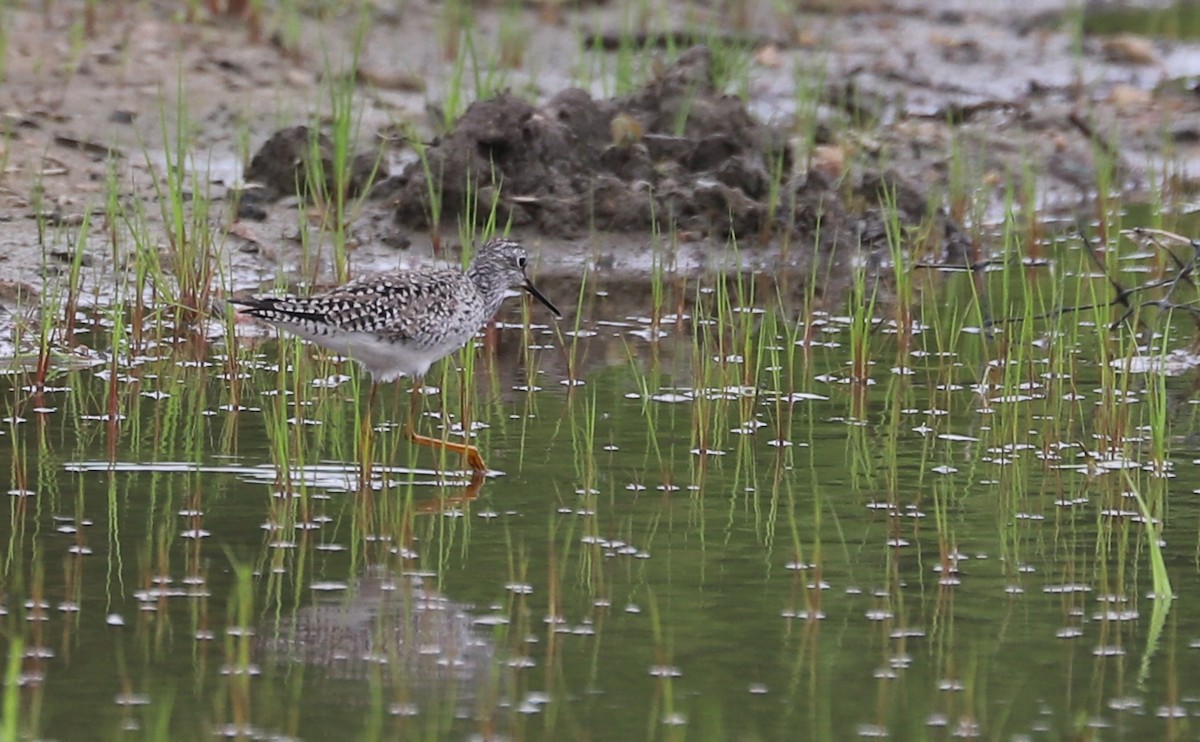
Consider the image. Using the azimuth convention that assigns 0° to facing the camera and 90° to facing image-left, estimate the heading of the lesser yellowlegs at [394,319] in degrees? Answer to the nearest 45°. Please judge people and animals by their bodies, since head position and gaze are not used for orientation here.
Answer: approximately 270°

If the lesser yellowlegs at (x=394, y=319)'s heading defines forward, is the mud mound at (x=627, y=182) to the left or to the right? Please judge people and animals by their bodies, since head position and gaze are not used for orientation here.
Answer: on its left

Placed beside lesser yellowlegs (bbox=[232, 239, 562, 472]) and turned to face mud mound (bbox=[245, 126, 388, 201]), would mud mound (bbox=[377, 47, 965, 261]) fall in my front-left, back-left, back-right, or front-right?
front-right

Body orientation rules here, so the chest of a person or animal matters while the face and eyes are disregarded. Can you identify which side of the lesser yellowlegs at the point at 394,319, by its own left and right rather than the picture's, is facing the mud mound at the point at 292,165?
left
